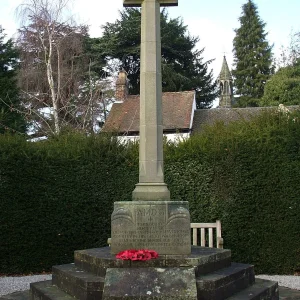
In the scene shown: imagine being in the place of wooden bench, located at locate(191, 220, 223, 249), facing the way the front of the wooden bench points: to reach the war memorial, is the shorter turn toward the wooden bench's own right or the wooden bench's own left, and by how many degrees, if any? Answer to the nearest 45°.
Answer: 0° — it already faces it

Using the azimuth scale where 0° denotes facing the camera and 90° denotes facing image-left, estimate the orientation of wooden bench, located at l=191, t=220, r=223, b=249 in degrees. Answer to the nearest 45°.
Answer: approximately 0°

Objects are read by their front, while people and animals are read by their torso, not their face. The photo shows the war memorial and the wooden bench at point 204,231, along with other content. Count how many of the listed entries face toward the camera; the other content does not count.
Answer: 2

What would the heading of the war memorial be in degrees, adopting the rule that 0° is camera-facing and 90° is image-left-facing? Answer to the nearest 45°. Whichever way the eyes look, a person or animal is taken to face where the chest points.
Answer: approximately 0°

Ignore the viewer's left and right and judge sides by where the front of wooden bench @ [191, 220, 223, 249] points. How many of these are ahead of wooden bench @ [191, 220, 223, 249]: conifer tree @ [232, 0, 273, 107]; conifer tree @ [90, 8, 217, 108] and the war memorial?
1

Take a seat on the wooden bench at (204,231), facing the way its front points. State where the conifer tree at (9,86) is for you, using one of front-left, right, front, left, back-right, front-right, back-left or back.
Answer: back-right

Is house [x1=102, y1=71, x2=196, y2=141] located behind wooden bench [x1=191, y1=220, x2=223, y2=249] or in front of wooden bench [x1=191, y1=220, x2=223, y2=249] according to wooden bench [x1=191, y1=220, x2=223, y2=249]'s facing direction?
behind

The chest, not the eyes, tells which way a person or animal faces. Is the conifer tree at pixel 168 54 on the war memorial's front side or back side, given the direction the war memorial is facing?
on the back side

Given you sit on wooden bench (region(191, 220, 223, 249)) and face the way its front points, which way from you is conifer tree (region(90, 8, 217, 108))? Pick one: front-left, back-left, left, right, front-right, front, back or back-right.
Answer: back

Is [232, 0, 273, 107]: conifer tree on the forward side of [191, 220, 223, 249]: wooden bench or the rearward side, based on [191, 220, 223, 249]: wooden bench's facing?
on the rearward side

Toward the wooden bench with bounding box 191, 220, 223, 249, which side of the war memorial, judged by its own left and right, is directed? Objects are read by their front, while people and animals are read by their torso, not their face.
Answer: back

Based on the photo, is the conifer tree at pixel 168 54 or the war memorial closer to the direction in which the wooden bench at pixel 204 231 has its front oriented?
the war memorial

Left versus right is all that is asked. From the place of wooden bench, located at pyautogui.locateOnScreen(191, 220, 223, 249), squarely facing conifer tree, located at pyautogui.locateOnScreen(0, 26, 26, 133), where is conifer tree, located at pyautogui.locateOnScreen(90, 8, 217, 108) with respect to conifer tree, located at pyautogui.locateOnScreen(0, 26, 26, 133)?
right

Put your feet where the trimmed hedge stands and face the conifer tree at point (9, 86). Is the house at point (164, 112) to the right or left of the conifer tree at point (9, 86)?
right
